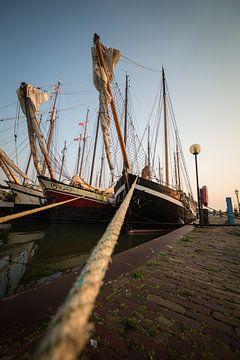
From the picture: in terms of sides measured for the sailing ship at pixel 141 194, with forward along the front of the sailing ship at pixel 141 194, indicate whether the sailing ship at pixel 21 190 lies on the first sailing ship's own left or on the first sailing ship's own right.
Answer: on the first sailing ship's own right

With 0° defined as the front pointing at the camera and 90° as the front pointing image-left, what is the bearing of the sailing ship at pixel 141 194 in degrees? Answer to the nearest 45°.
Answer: approximately 45°

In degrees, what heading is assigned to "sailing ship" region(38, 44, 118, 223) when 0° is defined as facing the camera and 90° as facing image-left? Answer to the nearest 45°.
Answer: approximately 45°

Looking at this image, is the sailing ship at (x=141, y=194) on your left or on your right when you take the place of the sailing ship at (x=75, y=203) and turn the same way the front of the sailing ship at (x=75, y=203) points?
on your left

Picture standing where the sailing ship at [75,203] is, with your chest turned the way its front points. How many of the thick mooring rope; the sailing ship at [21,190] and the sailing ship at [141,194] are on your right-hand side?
1

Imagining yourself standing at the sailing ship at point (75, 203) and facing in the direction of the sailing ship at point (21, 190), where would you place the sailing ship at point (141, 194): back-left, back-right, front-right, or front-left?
back-left

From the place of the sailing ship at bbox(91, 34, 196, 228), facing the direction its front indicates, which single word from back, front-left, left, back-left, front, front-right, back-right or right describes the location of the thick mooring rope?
front-left

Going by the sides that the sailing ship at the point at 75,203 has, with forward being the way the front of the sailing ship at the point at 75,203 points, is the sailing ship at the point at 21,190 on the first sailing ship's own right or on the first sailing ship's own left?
on the first sailing ship's own right
